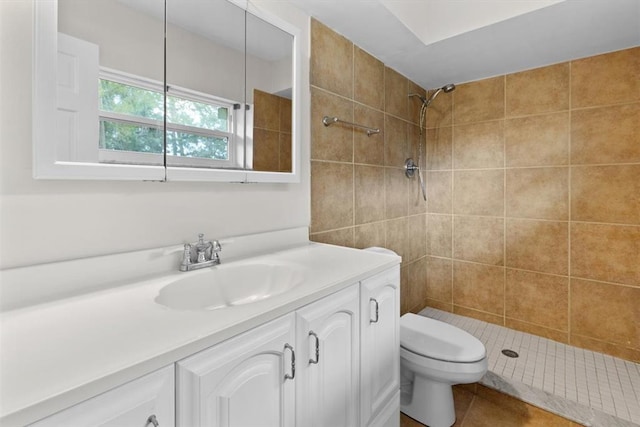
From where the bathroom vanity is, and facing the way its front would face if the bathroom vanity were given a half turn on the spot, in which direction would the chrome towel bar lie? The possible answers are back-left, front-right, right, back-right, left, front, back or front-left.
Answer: right

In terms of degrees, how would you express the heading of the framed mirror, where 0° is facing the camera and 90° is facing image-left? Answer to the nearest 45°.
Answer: approximately 315°

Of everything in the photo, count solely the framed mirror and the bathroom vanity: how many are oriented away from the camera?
0

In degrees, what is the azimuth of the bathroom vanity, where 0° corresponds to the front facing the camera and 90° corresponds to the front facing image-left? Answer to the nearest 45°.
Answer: approximately 315°

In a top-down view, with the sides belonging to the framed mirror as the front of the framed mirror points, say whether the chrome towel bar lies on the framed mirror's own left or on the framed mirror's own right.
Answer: on the framed mirror's own left
